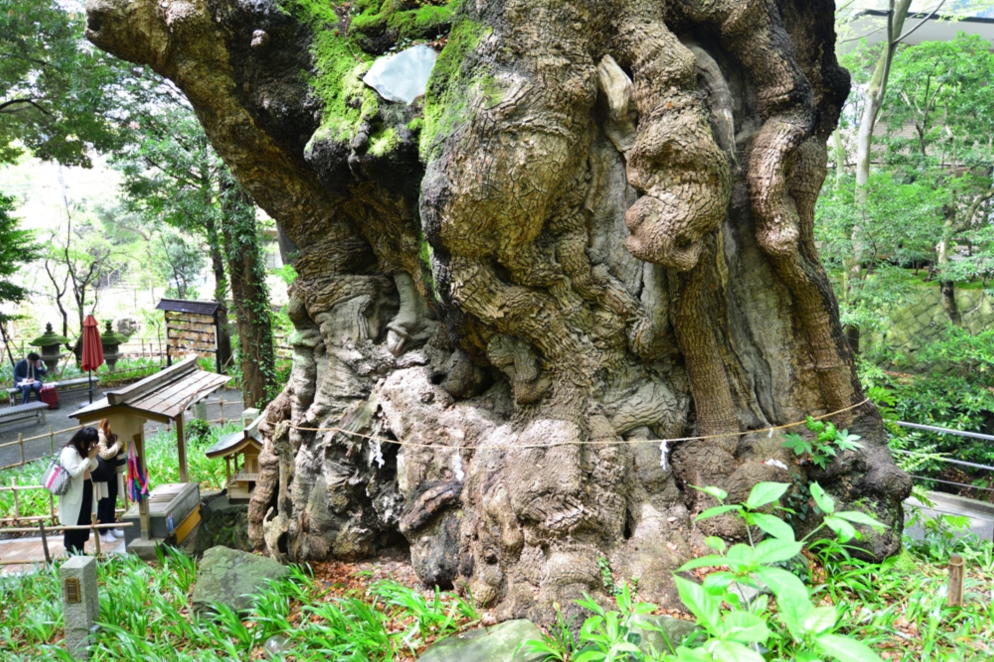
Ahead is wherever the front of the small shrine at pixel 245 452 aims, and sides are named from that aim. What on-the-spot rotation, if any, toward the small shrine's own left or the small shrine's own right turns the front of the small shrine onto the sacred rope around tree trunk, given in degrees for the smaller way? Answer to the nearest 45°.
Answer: approximately 135° to the small shrine's own left

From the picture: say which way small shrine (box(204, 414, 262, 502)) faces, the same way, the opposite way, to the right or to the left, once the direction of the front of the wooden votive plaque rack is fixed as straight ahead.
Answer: to the right

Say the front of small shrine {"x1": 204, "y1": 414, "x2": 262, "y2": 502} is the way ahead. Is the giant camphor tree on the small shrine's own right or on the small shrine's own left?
on the small shrine's own left

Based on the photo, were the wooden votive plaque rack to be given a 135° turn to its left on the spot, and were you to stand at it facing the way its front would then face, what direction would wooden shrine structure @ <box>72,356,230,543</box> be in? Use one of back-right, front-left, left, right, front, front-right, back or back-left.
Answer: back-right

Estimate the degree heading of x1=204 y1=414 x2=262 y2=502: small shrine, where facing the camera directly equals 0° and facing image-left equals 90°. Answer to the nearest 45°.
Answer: approximately 90°

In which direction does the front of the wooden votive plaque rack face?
toward the camera

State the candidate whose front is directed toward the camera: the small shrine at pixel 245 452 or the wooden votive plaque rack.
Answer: the wooden votive plaque rack

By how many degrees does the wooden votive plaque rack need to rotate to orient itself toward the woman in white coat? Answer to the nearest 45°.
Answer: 0° — it already faces them

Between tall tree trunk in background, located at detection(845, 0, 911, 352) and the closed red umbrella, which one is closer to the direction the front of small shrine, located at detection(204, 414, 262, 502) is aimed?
the closed red umbrella

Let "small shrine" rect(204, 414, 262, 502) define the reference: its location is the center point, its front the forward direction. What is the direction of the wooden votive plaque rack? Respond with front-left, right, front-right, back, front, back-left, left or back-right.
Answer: right

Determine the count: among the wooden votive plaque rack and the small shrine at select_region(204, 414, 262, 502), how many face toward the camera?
1

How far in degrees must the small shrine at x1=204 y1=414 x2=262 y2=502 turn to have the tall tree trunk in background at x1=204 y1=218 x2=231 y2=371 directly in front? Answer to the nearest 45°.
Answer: approximately 90° to its right

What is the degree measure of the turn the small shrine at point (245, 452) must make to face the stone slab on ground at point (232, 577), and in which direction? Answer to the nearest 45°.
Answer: approximately 90° to its left

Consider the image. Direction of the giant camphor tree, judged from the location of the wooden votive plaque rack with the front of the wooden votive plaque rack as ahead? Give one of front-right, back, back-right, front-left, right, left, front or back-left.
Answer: front

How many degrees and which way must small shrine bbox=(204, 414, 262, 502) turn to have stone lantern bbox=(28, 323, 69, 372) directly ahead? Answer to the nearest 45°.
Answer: approximately 90° to its right

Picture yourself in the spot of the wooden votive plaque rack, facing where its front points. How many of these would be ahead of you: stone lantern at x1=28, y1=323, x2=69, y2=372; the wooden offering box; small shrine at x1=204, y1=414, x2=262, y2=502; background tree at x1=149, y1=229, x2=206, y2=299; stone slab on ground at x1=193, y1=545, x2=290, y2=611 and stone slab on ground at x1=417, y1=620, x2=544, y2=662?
4
